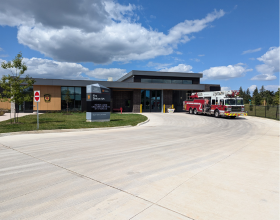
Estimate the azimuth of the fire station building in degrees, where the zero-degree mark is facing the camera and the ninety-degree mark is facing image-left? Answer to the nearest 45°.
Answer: approximately 0°

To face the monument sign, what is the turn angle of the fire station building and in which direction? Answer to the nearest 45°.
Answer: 0° — it already faces it

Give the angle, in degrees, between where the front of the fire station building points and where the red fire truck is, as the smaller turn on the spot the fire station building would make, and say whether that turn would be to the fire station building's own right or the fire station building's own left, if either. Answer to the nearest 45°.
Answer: approximately 45° to the fire station building's own left

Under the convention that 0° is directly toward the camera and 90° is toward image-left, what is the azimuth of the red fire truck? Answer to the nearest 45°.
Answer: approximately 315°

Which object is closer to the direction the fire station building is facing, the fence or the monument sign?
the monument sign

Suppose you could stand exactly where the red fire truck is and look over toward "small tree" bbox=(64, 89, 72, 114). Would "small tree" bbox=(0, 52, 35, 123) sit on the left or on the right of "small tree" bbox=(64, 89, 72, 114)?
left

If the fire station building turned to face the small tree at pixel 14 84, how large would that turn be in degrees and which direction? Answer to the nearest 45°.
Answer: approximately 45° to its right

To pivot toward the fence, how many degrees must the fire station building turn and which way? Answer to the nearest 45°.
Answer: approximately 90° to its left

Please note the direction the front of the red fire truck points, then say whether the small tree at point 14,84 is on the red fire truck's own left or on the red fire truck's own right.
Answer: on the red fire truck's own right

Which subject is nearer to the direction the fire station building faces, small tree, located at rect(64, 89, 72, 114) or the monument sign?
the monument sign
